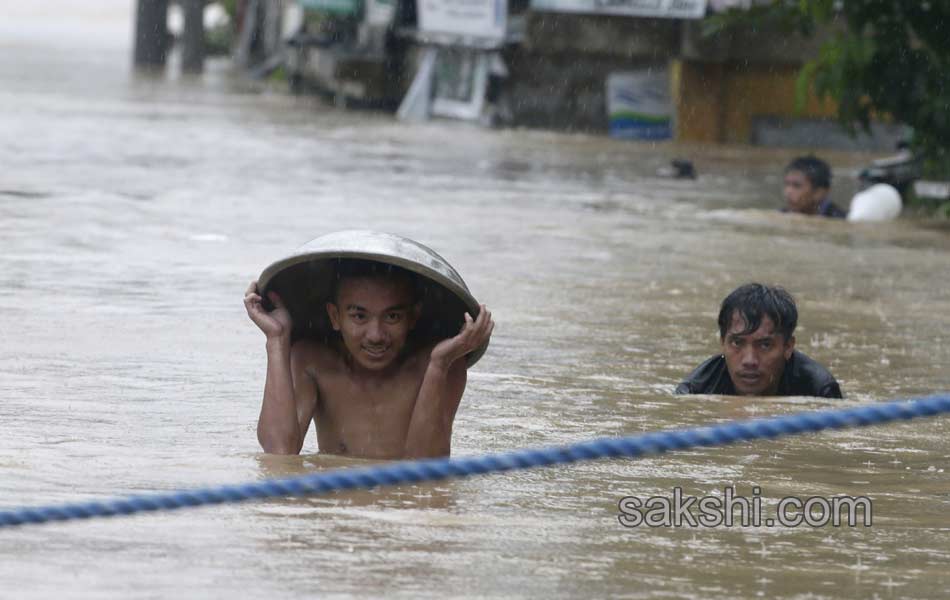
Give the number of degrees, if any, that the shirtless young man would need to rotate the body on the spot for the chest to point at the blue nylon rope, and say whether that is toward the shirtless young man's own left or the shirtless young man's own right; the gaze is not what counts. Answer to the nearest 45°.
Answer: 0° — they already face it

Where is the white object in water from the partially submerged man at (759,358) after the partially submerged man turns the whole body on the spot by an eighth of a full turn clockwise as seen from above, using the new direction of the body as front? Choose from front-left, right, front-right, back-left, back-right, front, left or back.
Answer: back-right

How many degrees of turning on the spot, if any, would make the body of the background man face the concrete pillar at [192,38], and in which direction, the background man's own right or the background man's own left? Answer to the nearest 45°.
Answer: approximately 90° to the background man's own right

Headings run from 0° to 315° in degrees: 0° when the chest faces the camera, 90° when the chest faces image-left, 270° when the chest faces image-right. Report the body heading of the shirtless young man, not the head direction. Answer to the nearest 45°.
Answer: approximately 0°

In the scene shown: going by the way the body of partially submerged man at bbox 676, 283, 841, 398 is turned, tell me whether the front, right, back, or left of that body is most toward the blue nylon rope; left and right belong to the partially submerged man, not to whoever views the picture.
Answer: front

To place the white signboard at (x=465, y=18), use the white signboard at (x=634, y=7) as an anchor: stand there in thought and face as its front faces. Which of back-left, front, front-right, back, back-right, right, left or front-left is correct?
back-right

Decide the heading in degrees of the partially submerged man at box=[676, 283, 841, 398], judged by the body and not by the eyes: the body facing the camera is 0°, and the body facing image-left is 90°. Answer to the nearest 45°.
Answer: approximately 0°

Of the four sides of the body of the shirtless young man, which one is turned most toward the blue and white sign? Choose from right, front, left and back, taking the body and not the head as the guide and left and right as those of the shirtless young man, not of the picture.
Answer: back

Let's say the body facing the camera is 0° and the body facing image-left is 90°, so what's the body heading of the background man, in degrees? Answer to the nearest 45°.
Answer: approximately 45°

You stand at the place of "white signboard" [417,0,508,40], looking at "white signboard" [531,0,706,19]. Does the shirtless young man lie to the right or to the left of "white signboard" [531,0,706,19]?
right

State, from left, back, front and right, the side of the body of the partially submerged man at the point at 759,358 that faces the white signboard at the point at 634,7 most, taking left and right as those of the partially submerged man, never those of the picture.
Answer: back

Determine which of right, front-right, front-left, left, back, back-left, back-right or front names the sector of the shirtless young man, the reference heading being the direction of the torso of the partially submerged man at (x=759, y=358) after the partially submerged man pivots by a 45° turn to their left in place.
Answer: right

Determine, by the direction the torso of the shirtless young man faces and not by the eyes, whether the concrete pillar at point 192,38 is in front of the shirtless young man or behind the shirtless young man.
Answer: behind

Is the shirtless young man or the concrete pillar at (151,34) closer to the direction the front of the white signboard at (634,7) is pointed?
the shirtless young man
